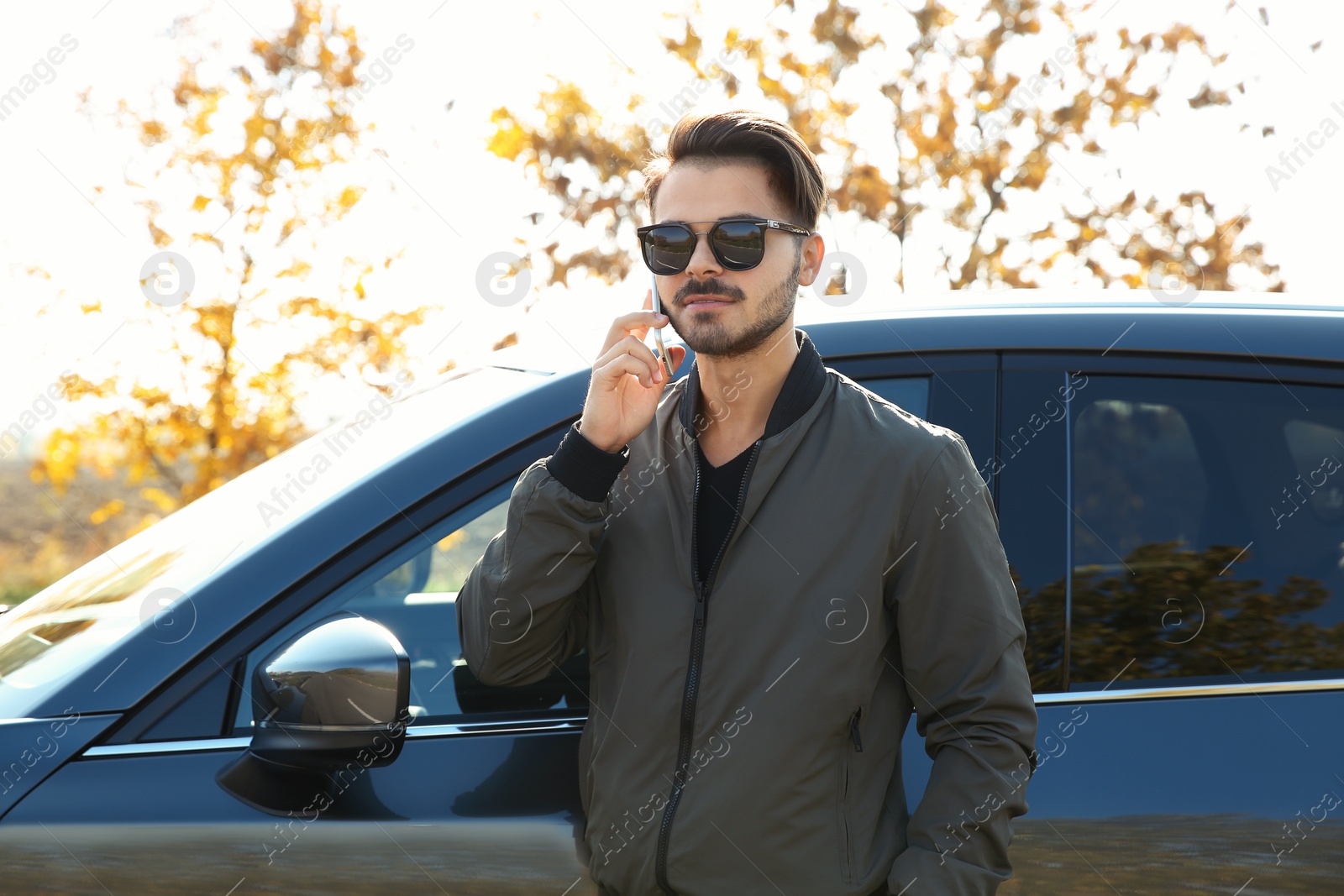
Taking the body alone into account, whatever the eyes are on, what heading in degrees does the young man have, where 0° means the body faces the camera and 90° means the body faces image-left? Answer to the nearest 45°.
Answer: approximately 45°

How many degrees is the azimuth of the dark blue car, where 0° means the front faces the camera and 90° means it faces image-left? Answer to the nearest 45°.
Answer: approximately 90°
